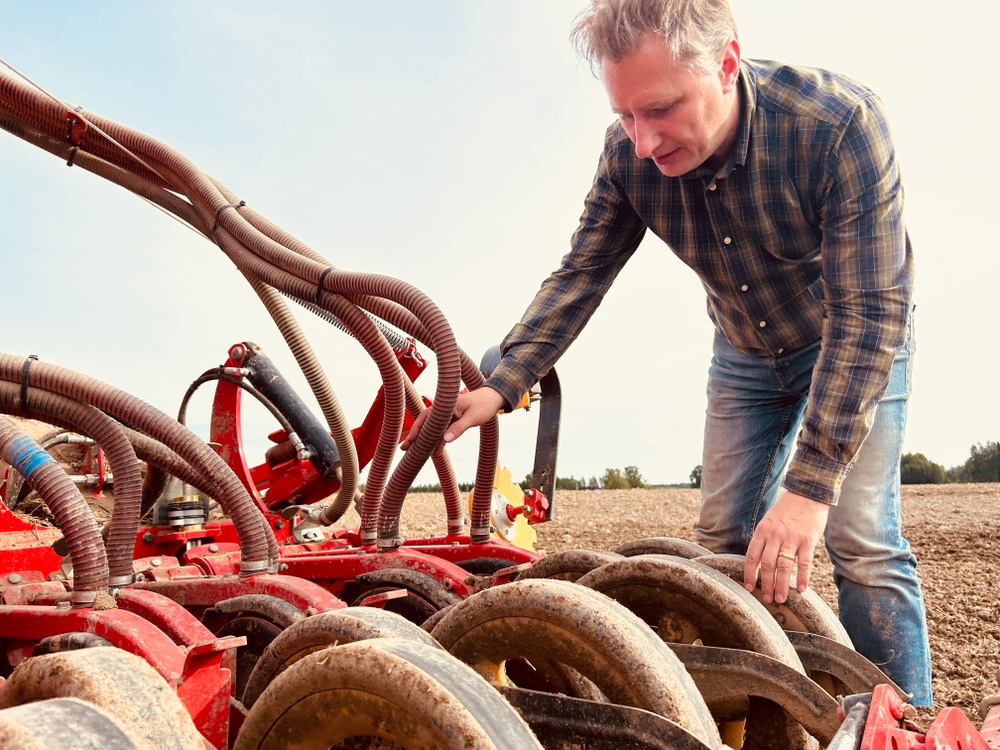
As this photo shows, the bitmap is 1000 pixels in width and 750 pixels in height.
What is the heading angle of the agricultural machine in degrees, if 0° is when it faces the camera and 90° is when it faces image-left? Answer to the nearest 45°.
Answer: approximately 135°

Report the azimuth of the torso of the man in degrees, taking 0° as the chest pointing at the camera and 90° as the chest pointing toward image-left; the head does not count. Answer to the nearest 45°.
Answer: approximately 45°

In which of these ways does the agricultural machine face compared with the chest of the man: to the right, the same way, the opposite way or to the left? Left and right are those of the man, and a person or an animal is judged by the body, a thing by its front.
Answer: to the right
